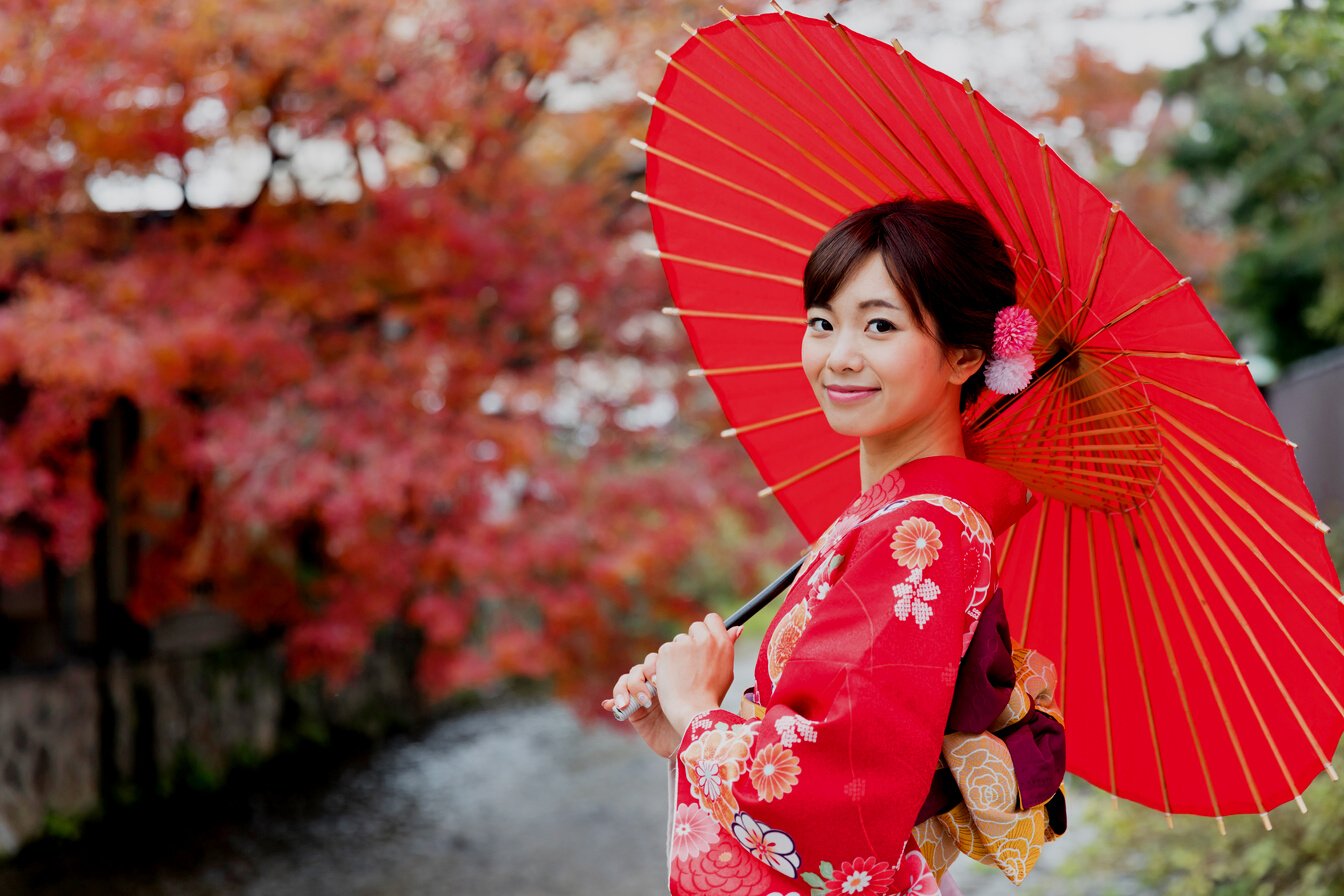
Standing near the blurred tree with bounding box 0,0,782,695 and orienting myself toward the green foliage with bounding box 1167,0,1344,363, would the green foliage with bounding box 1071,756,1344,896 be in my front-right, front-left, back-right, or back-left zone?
front-right

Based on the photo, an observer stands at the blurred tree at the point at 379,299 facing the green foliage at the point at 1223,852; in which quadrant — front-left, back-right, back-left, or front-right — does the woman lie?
front-right

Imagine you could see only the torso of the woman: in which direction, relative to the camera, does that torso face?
to the viewer's left

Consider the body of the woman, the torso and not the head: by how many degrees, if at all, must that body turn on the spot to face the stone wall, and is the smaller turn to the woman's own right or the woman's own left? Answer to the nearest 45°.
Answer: approximately 45° to the woman's own right

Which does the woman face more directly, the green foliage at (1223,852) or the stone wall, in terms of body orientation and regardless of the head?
the stone wall

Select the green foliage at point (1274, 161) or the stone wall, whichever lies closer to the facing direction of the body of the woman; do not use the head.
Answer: the stone wall

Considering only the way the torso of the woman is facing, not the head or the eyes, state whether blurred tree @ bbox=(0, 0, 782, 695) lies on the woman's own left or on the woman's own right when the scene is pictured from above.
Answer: on the woman's own right

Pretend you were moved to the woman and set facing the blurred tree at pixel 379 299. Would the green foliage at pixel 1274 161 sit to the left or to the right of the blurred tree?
right

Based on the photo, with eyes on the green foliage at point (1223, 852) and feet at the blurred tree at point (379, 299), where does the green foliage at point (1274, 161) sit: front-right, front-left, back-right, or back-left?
front-left

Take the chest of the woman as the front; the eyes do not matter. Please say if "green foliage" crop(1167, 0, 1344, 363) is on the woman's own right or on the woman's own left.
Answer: on the woman's own right
